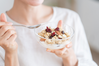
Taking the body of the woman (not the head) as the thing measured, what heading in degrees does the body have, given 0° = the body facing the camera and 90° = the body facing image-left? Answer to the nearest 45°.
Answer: approximately 0°
